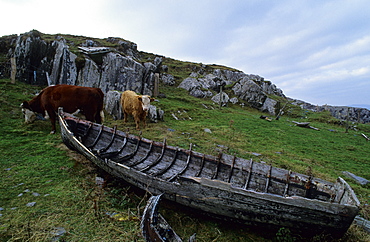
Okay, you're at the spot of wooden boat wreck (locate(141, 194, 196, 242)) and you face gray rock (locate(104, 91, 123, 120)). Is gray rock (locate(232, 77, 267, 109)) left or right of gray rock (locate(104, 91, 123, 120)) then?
right

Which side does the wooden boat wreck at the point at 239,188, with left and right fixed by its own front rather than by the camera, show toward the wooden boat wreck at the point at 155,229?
left

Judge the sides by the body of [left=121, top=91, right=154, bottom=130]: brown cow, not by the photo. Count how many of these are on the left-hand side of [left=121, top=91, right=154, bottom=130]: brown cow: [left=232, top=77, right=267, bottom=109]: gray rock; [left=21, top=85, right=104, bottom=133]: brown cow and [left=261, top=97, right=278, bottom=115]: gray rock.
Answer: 2

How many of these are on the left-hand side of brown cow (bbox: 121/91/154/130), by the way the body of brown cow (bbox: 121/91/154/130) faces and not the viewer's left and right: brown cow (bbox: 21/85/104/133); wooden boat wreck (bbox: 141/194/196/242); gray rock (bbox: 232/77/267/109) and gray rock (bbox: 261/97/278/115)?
2

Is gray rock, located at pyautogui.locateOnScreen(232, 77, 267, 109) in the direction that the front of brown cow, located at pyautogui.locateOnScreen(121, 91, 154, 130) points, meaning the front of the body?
no

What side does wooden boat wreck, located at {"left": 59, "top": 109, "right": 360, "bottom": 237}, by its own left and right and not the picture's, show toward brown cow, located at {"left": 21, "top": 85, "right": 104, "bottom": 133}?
front

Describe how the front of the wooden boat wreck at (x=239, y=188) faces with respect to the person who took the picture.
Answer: facing away from the viewer and to the left of the viewer

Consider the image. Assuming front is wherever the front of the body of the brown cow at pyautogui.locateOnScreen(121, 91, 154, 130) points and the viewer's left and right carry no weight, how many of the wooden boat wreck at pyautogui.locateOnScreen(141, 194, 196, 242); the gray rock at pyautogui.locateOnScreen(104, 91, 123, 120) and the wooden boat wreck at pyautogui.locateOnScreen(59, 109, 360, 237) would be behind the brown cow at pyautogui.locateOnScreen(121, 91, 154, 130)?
1

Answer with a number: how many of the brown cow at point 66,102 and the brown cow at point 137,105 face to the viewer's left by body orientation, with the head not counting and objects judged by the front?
1

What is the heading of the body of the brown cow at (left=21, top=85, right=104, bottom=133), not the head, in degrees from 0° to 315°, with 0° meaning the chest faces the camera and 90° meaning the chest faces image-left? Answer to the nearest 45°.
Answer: approximately 90°

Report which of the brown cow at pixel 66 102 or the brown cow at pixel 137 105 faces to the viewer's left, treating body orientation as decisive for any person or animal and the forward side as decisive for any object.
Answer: the brown cow at pixel 66 102

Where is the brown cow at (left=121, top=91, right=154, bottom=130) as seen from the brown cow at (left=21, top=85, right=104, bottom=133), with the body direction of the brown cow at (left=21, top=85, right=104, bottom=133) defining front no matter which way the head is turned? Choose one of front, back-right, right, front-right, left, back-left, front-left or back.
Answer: back

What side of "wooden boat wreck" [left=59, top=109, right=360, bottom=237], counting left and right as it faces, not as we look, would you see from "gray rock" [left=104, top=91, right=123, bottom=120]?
front

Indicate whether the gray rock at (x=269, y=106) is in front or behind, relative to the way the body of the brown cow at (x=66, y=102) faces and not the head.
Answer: behind

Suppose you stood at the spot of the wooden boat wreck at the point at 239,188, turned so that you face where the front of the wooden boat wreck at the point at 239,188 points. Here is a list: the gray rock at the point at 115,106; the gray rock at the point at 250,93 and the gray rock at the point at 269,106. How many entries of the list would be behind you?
0

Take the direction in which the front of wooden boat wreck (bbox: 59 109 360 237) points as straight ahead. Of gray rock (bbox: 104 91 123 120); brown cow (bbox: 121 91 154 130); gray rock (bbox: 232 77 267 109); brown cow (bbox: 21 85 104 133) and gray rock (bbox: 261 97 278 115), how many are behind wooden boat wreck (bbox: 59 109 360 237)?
0

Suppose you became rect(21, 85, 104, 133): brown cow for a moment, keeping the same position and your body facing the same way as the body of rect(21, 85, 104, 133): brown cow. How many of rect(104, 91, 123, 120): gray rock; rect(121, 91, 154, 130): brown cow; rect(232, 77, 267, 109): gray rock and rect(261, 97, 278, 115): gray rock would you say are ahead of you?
0
